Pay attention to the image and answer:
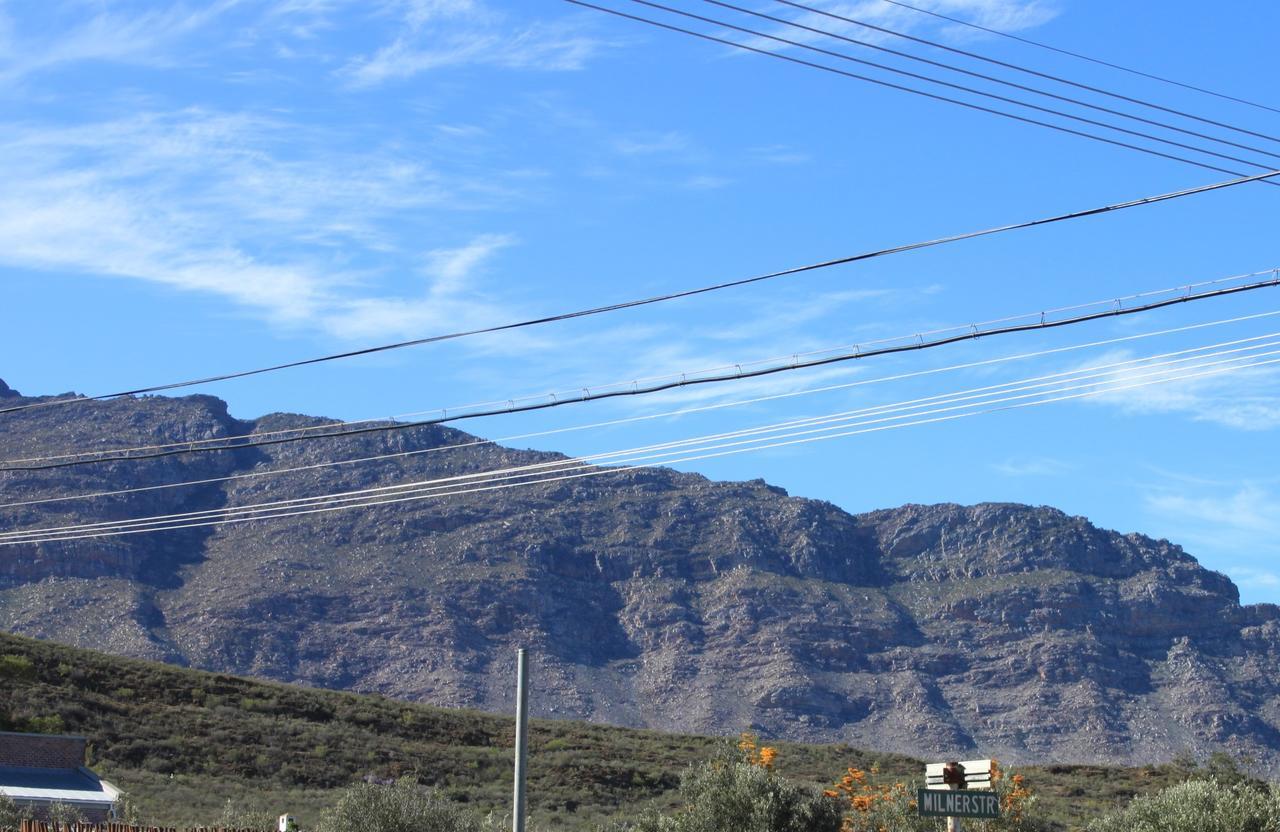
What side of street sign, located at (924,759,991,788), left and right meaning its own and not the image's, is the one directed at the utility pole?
right
